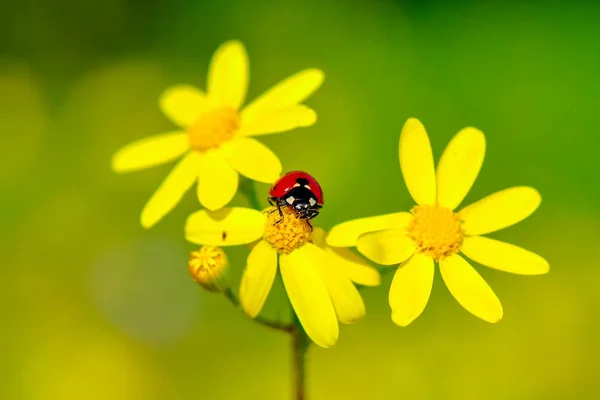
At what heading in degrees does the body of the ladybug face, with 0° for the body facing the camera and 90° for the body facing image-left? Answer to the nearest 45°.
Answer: approximately 0°

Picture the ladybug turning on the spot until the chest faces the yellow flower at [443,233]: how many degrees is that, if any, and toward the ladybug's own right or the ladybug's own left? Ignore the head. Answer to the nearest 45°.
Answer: approximately 90° to the ladybug's own left
